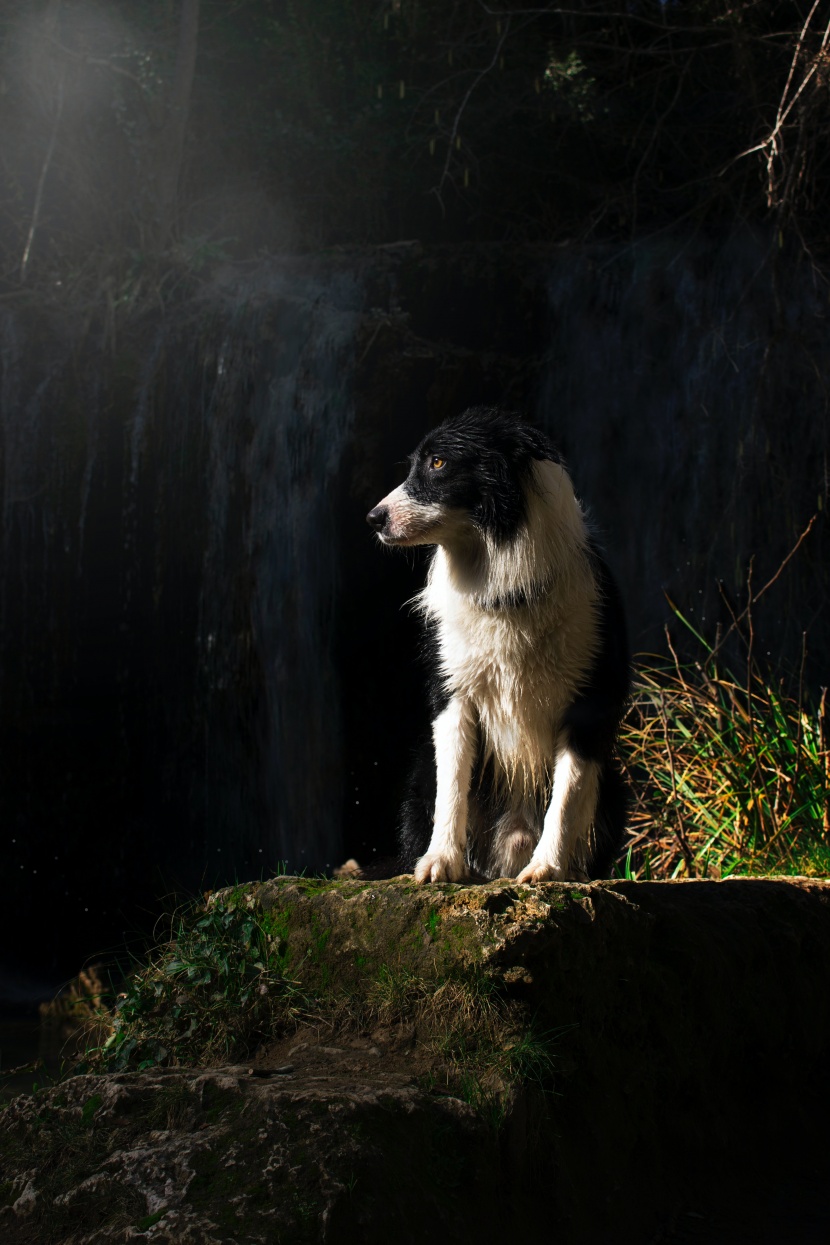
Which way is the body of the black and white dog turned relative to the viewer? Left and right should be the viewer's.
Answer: facing the viewer
